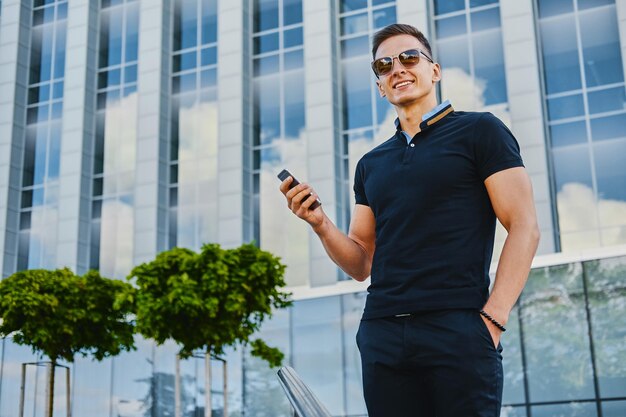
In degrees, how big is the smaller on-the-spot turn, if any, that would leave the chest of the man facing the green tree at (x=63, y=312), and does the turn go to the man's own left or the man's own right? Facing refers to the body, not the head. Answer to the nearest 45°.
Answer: approximately 90° to the man's own right

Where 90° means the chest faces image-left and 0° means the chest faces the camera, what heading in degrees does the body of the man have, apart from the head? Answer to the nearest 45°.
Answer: approximately 45°

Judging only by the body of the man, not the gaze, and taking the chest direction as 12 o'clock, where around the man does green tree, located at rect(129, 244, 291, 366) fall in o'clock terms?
The green tree is roughly at 4 o'clock from the man.
